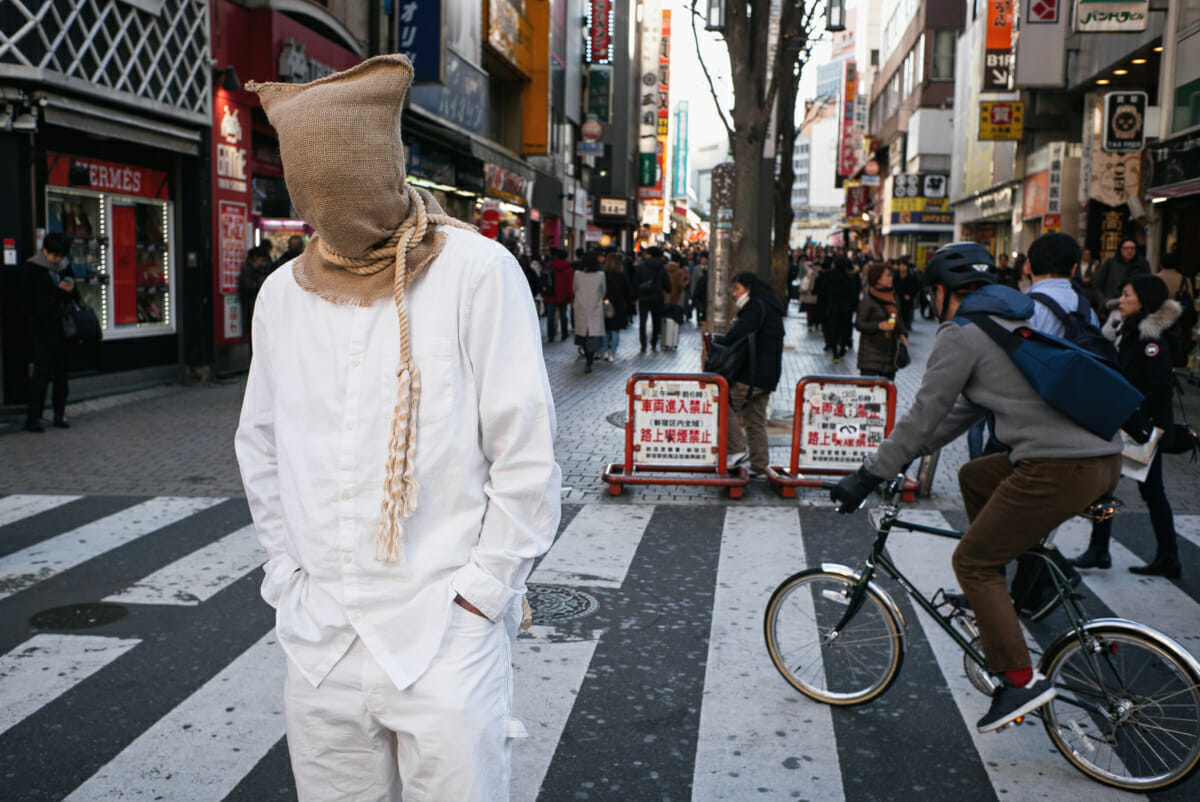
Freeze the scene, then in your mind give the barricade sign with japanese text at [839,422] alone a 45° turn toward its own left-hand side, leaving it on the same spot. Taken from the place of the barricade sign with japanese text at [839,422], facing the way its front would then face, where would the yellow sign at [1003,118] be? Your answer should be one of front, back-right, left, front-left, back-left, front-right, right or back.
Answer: back-left

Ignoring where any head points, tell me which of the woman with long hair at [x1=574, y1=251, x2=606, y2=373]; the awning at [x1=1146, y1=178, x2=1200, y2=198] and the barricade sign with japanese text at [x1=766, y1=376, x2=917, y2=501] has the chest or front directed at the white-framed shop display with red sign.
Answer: the awning

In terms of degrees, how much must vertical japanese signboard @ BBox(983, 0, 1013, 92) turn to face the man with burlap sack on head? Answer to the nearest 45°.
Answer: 0° — it already faces them

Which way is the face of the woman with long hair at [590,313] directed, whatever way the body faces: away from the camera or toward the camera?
away from the camera

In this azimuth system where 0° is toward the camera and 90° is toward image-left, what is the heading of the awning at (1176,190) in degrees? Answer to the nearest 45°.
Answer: approximately 45°

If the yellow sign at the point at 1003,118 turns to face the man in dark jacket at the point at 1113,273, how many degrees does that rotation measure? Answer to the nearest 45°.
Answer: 0° — it already faces them

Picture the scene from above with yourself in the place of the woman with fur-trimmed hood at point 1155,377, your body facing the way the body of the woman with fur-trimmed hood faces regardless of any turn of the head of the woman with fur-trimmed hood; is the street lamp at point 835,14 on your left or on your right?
on your right

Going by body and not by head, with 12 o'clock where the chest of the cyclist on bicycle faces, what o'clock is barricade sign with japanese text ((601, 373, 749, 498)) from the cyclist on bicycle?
The barricade sign with japanese text is roughly at 2 o'clock from the cyclist on bicycle.

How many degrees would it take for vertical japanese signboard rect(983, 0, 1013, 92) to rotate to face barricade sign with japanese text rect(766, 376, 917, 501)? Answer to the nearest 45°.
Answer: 0° — it already faces it

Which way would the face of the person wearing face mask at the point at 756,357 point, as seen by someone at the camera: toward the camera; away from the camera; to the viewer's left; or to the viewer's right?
to the viewer's left

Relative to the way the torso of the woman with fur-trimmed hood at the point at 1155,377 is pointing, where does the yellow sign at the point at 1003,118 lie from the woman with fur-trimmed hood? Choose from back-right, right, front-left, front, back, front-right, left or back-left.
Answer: right

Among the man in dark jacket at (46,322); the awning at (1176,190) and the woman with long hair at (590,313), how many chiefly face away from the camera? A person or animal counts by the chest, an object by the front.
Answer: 1

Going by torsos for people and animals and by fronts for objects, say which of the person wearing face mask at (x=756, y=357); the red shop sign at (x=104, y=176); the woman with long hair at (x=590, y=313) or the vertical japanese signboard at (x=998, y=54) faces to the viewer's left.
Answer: the person wearing face mask

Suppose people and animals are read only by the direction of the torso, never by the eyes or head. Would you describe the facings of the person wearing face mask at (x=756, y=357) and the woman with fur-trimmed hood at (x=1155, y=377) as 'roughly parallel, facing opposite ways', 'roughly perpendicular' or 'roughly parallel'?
roughly parallel
